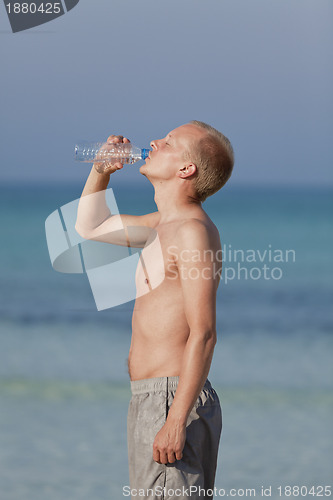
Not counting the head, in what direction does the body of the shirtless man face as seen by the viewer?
to the viewer's left
